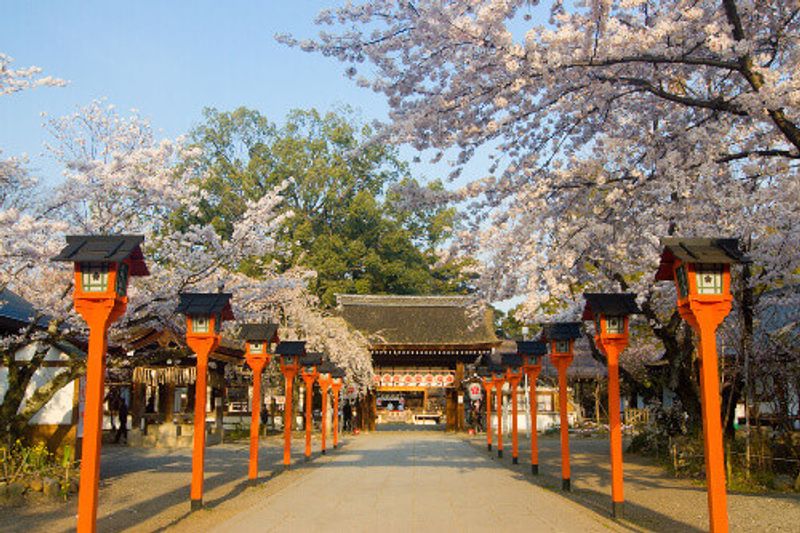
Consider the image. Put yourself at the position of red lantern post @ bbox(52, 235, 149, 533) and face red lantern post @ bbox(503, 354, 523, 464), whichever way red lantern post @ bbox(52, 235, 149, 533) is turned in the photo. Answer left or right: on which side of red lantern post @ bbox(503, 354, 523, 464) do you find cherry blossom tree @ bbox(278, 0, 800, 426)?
right

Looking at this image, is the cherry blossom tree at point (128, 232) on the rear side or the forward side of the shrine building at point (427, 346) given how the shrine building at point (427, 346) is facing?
on the forward side

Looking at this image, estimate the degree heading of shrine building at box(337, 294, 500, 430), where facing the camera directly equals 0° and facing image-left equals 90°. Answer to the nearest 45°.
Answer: approximately 0°

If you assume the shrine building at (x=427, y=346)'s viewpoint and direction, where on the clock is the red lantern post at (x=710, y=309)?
The red lantern post is roughly at 12 o'clock from the shrine building.

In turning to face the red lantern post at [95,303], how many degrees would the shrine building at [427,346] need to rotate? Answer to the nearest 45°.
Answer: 0° — it already faces it

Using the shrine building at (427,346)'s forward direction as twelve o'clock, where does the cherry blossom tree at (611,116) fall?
The cherry blossom tree is roughly at 12 o'clock from the shrine building.

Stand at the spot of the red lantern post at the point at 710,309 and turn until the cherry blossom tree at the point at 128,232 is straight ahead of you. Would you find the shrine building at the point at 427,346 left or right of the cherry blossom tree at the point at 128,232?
right

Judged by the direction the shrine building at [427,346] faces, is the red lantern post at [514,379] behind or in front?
in front
